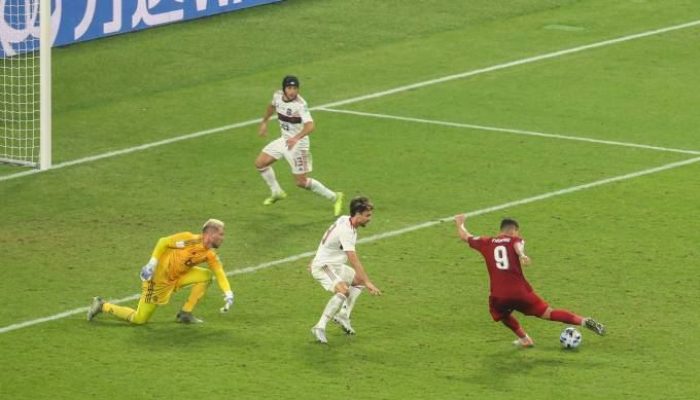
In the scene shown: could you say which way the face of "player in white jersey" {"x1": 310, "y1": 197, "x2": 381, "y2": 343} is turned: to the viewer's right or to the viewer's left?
to the viewer's right

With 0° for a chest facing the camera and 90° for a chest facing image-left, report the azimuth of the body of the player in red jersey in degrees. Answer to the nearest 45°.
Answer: approximately 180°

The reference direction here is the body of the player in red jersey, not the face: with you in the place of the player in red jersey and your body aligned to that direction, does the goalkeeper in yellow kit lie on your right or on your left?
on your left

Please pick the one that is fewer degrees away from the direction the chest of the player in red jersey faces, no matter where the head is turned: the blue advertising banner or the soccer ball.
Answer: the blue advertising banner

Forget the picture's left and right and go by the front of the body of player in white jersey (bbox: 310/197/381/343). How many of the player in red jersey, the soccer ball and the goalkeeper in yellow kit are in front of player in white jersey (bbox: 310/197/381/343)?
2

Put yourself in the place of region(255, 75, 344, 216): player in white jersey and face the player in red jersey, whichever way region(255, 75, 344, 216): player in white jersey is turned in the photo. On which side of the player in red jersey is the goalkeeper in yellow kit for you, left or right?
right

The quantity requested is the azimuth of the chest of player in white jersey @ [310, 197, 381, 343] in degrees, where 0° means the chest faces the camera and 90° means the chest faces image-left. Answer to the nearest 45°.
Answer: approximately 270°

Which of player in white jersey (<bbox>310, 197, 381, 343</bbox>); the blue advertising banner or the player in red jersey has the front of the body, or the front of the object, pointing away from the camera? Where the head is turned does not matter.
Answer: the player in red jersey

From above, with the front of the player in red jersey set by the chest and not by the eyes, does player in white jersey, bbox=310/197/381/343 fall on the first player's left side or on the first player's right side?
on the first player's left side

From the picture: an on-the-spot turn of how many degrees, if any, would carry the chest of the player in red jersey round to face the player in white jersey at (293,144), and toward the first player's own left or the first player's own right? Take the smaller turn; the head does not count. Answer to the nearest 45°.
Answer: approximately 45° to the first player's own left
